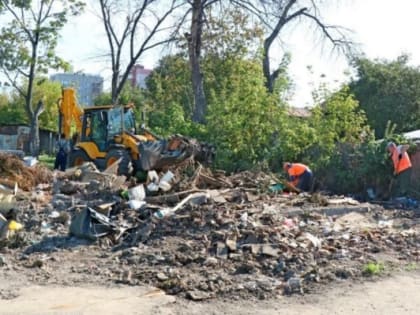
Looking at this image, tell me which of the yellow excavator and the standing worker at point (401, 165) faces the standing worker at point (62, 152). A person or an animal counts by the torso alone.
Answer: the standing worker at point (401, 165)

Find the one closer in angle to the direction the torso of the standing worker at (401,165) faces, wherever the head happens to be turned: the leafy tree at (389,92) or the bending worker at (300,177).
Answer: the bending worker

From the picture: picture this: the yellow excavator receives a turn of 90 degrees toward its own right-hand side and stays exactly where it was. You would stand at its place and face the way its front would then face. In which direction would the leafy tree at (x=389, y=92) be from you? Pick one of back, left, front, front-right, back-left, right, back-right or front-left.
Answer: back

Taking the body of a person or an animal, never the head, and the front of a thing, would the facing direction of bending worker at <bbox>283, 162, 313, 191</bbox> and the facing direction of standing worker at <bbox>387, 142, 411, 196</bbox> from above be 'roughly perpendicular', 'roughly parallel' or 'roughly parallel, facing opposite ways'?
roughly parallel

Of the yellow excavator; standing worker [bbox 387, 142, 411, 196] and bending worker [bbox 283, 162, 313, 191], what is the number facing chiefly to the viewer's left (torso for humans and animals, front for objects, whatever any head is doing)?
2

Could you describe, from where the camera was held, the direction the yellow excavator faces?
facing the viewer and to the right of the viewer

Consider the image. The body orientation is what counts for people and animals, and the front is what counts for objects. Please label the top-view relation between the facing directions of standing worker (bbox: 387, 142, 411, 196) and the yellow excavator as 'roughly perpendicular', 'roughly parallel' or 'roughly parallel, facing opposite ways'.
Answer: roughly parallel, facing opposite ways

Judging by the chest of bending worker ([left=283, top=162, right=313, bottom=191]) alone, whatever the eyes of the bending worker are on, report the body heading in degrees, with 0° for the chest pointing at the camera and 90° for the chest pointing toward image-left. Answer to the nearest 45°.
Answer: approximately 90°

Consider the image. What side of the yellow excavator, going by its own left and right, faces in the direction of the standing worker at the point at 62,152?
back

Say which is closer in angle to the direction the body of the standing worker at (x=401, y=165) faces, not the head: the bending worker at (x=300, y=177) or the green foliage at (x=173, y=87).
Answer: the bending worker

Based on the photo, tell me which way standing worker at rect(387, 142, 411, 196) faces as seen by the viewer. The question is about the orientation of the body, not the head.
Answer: to the viewer's left

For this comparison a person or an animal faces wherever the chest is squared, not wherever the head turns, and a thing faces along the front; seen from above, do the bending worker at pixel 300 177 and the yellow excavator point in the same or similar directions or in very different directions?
very different directions

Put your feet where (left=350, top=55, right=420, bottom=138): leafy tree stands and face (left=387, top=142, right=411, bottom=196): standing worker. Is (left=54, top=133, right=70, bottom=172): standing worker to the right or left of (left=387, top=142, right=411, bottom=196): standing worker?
right
